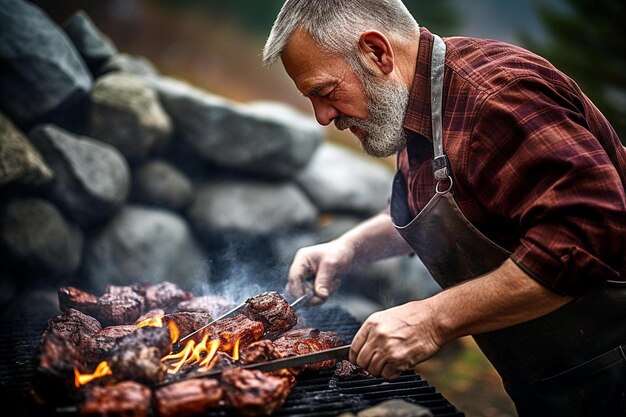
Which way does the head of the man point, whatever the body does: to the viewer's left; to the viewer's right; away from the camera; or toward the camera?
to the viewer's left

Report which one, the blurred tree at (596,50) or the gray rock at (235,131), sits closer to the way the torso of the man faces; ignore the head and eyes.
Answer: the gray rock

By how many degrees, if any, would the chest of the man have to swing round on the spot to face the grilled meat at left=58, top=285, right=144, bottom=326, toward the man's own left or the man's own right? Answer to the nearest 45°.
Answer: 0° — they already face it

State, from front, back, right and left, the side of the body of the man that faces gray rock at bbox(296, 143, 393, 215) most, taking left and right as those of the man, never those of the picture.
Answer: right

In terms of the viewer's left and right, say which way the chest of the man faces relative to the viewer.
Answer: facing to the left of the viewer
